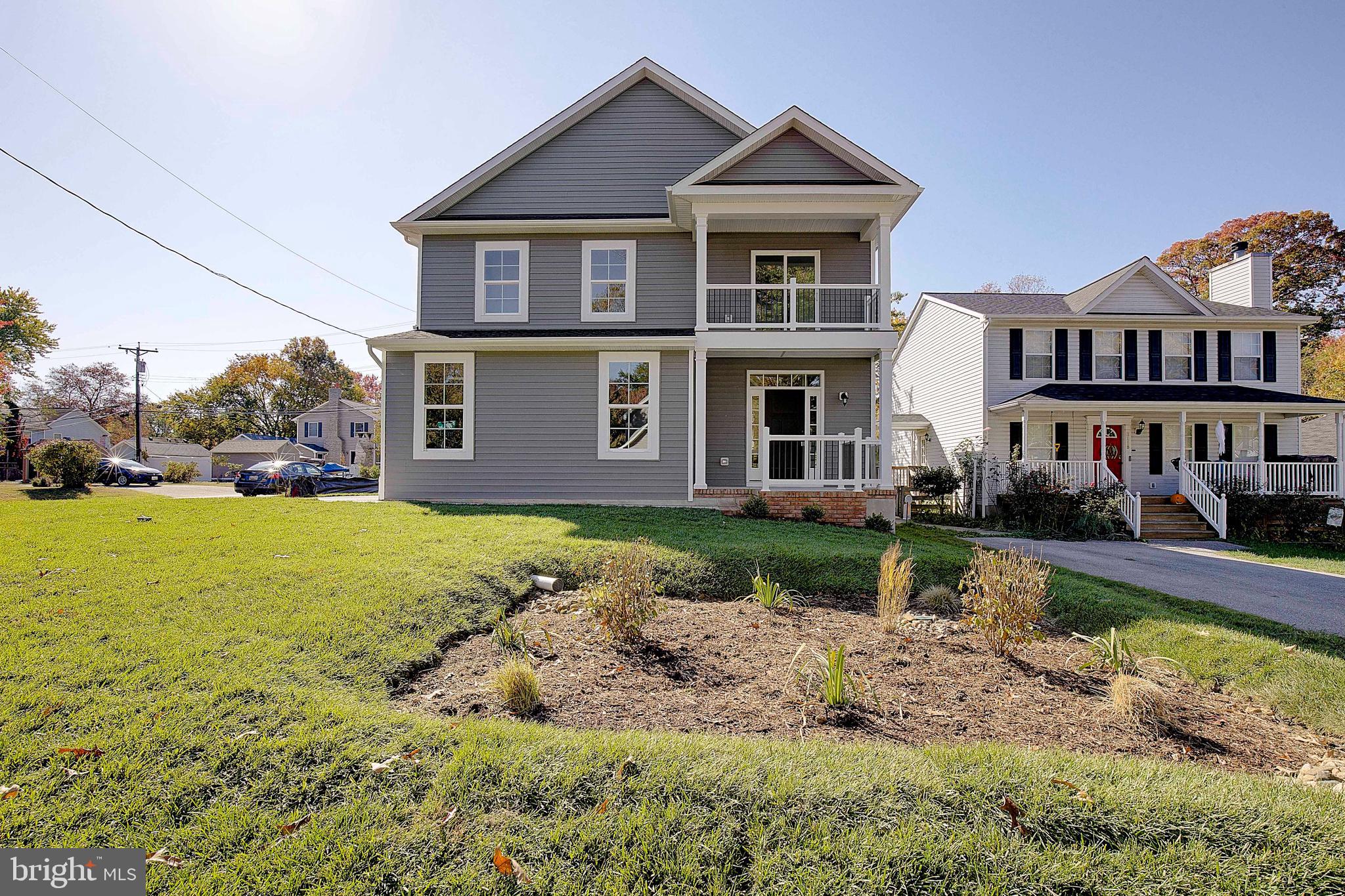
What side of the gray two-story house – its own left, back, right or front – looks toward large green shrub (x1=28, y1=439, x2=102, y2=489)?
right

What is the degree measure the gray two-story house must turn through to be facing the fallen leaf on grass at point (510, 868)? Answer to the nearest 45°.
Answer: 0° — it already faces it

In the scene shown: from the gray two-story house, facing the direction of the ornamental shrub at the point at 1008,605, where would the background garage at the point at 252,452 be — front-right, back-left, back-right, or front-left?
back-right

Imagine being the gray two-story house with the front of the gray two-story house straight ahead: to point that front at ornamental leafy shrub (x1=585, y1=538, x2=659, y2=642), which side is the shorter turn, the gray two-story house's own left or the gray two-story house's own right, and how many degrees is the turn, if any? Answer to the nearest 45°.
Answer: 0° — it already faces it

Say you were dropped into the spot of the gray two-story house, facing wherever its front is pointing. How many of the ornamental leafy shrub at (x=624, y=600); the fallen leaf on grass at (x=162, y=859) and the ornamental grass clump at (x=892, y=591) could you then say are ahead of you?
3

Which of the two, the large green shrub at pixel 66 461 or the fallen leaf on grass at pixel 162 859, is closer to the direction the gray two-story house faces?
the fallen leaf on grass

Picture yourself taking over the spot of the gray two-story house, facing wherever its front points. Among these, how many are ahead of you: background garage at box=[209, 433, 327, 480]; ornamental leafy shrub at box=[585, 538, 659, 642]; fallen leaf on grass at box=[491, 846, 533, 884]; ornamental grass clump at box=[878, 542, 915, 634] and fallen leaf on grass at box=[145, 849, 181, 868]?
4

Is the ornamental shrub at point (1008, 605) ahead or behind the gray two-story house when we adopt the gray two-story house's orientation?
ahead

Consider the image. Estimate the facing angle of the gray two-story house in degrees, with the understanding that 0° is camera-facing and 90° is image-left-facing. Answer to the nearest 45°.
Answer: approximately 0°

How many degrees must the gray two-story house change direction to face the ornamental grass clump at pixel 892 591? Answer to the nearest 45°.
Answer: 0° — it already faces it

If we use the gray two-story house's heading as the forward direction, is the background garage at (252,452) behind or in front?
behind

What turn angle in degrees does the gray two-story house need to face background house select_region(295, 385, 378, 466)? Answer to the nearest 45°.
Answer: approximately 135° to its right
